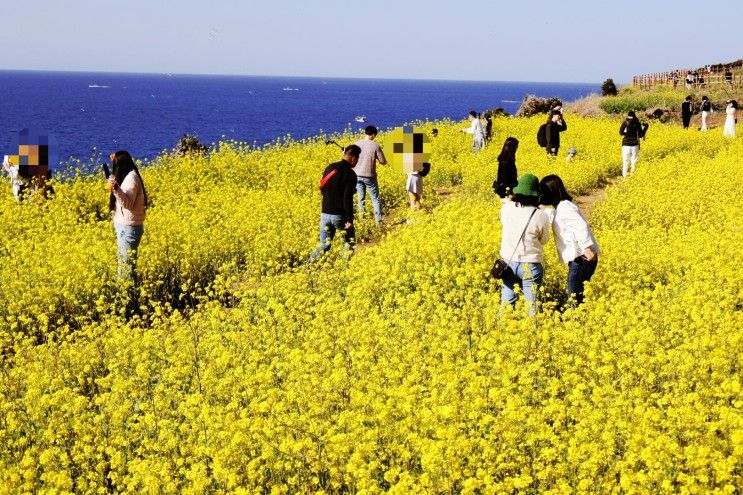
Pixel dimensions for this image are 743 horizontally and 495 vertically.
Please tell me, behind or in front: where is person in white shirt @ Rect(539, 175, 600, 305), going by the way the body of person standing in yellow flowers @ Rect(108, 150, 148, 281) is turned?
behind

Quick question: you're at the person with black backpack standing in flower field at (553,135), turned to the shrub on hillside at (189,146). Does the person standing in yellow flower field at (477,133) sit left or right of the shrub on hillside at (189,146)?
right

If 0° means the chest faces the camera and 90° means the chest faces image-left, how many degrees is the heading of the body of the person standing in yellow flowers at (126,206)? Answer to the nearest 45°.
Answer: approximately 90°

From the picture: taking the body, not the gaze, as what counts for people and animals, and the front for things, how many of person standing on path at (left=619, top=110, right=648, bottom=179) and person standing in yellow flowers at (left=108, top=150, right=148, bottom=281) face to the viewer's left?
1

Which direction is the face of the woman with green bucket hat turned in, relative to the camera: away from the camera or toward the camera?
away from the camera

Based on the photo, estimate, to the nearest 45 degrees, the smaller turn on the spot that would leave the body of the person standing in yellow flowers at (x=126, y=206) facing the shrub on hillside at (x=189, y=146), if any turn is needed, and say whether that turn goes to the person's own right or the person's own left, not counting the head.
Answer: approximately 90° to the person's own right
